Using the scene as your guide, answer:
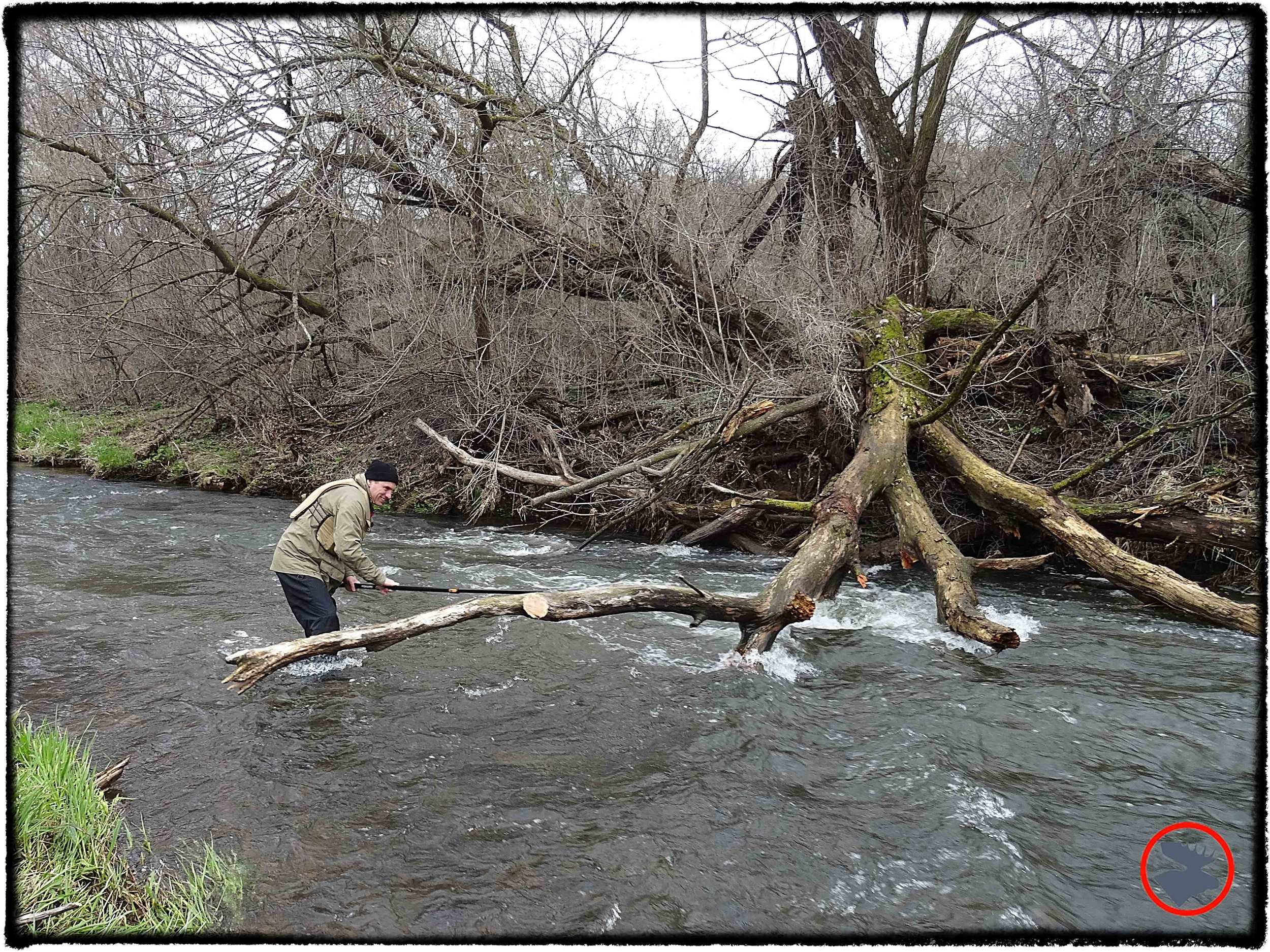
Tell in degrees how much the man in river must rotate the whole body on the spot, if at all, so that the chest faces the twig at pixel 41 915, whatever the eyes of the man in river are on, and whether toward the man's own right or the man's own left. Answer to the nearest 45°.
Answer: approximately 90° to the man's own right

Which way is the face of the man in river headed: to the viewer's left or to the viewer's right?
to the viewer's right

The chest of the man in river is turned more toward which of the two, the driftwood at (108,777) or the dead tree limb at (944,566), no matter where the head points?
the dead tree limb

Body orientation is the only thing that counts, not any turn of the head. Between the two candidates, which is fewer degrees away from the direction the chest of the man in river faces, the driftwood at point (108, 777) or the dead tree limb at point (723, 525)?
the dead tree limb

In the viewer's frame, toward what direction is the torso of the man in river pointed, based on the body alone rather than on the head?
to the viewer's right

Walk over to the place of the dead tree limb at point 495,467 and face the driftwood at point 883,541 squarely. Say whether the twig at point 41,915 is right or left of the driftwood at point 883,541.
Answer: right

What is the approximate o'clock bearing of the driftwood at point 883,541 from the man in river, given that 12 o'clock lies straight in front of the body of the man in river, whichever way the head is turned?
The driftwood is roughly at 12 o'clock from the man in river.

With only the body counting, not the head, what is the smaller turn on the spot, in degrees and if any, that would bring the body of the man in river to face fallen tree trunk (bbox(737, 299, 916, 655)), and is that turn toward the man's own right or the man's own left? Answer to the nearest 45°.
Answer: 0° — they already face it
